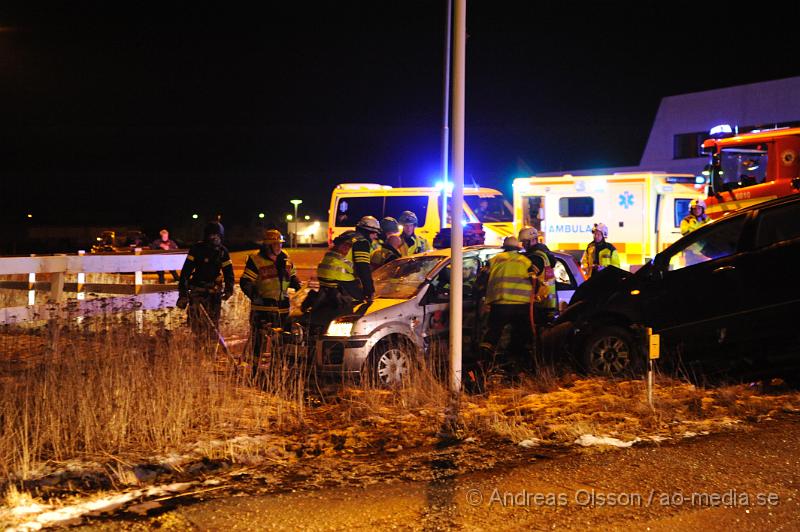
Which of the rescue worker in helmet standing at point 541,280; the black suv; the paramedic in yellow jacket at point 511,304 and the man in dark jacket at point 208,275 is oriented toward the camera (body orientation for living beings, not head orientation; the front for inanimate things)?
the man in dark jacket

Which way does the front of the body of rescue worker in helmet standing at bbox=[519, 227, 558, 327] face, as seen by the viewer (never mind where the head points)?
to the viewer's left

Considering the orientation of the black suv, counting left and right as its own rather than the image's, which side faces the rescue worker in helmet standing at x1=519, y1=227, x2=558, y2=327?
front

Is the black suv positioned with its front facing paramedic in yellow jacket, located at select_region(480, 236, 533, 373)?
yes

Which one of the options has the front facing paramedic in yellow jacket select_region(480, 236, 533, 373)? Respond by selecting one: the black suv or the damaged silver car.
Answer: the black suv

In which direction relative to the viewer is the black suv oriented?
to the viewer's left

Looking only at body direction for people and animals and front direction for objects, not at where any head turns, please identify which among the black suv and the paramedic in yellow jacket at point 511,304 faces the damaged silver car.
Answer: the black suv

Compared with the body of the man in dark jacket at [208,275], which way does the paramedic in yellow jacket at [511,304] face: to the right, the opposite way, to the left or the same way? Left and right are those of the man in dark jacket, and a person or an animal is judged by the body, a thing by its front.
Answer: the opposite way

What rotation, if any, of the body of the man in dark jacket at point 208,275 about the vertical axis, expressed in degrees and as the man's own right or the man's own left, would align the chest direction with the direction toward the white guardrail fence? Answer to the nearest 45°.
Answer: approximately 135° to the man's own right

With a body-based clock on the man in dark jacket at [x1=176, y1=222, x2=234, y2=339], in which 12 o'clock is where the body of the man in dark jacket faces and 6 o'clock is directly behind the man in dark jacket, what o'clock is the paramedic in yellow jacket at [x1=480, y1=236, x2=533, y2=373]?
The paramedic in yellow jacket is roughly at 10 o'clock from the man in dark jacket.

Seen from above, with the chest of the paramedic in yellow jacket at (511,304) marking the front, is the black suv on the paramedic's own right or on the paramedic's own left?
on the paramedic's own right

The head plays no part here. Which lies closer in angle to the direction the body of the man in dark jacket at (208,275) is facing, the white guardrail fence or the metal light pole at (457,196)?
the metal light pole

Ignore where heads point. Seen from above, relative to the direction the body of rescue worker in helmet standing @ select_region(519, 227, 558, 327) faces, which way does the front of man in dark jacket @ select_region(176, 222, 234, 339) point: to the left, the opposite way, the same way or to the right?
to the left

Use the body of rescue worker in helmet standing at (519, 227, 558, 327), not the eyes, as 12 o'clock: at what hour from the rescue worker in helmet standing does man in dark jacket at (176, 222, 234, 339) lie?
The man in dark jacket is roughly at 12 o'clock from the rescue worker in helmet standing.
